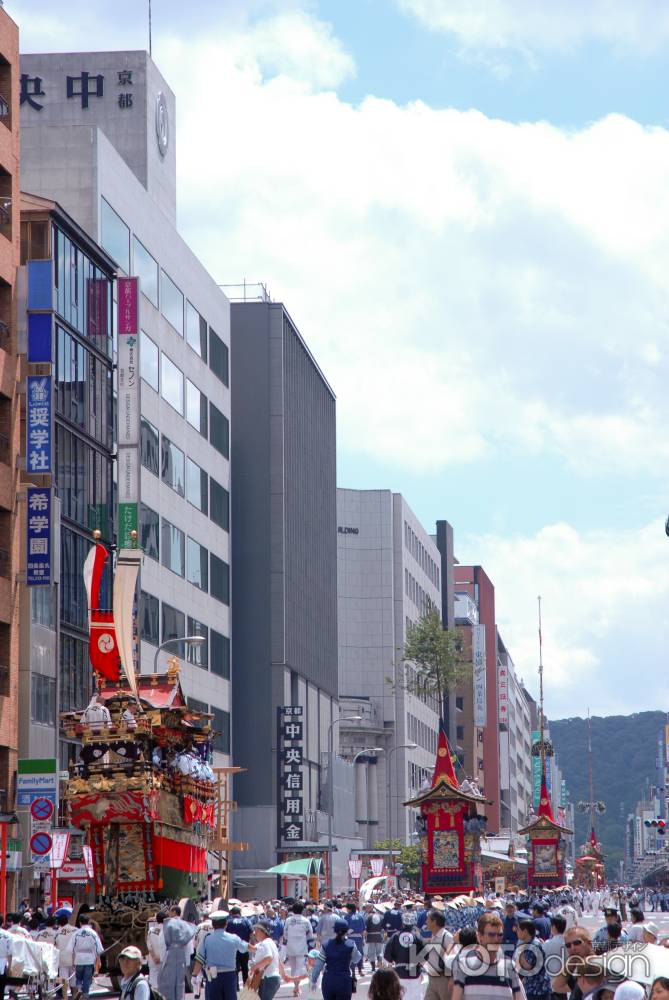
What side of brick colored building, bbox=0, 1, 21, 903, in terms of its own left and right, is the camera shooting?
right

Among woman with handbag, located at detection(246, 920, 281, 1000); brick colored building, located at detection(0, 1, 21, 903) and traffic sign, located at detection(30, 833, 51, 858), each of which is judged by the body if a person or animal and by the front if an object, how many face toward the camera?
1

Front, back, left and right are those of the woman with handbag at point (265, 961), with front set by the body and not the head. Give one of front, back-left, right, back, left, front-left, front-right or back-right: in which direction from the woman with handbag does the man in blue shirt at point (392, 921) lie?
right

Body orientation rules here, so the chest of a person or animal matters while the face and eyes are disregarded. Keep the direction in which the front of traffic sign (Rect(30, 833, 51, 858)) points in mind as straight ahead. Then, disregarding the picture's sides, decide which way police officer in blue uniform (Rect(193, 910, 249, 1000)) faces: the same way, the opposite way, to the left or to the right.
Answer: the opposite way

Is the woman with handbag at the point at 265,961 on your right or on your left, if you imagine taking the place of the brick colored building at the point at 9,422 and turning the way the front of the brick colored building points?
on your right

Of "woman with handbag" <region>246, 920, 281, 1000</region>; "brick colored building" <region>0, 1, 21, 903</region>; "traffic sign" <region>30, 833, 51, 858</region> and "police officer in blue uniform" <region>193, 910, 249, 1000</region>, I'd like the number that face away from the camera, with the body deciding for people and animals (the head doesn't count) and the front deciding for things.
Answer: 1

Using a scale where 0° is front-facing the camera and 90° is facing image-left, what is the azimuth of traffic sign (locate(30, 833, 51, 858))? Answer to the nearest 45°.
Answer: approximately 0°

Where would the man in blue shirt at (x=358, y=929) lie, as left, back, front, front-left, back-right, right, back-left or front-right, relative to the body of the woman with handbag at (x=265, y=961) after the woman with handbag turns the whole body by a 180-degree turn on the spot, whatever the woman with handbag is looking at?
left
